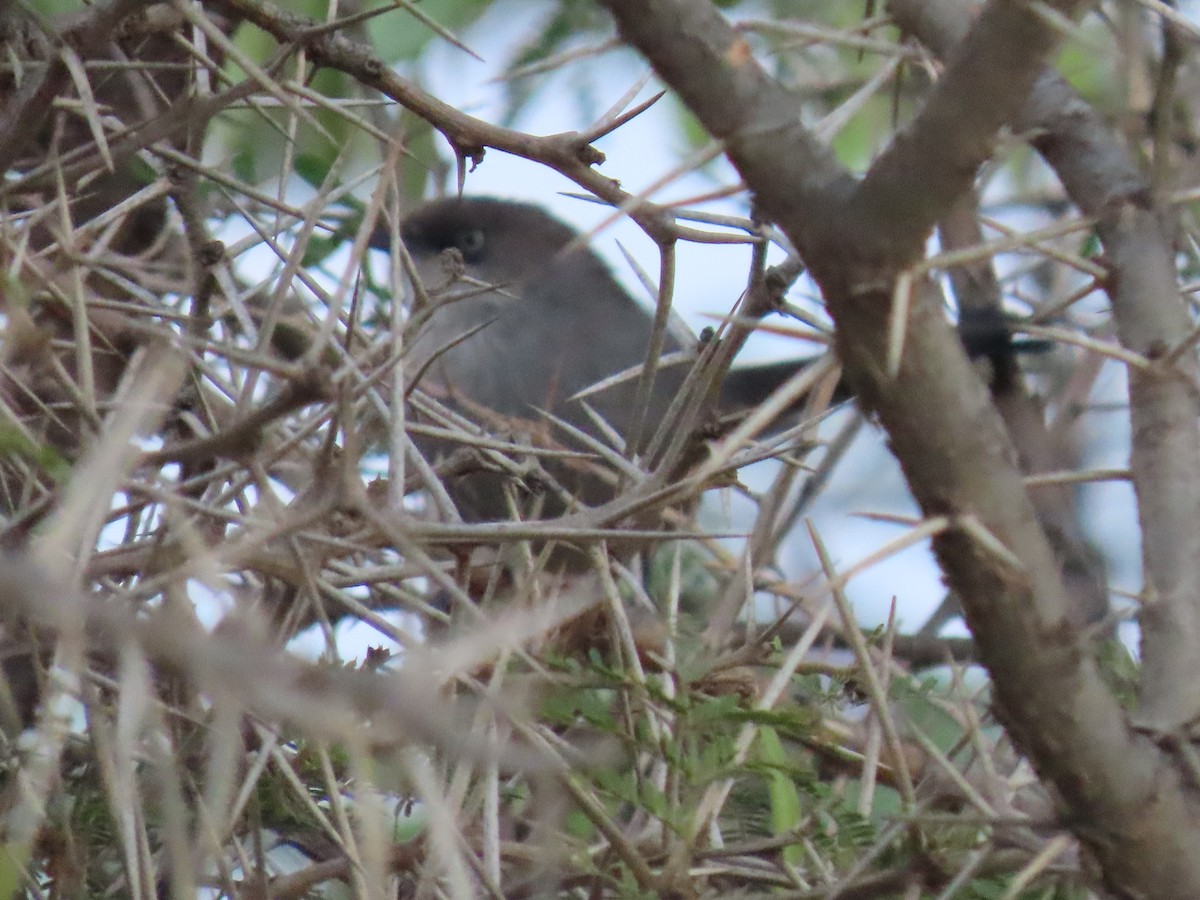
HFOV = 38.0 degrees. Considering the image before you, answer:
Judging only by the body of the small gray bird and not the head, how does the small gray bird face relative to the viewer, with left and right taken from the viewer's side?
facing to the left of the viewer
